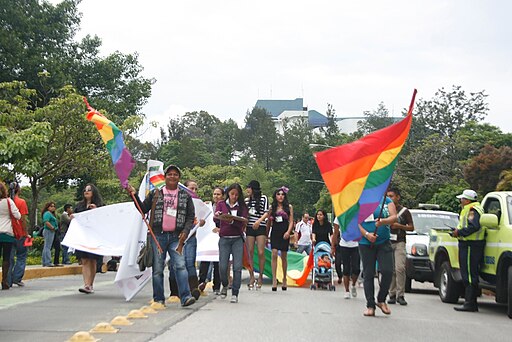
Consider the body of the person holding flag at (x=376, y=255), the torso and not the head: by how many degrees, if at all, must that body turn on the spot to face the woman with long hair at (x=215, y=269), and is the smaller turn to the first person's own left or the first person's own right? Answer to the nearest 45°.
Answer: approximately 135° to the first person's own right

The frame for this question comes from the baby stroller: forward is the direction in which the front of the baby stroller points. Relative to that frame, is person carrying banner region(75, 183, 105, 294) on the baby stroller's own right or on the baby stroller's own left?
on the baby stroller's own right

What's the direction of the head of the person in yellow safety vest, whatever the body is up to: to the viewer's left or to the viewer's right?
to the viewer's left

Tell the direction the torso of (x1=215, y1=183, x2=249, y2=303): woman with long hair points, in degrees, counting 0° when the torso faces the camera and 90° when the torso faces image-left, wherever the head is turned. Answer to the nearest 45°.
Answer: approximately 0°

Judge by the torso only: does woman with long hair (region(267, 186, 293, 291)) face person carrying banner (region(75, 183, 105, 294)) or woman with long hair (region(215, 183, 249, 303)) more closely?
the woman with long hair

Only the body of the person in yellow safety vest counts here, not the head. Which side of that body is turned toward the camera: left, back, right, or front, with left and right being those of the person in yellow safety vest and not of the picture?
left
